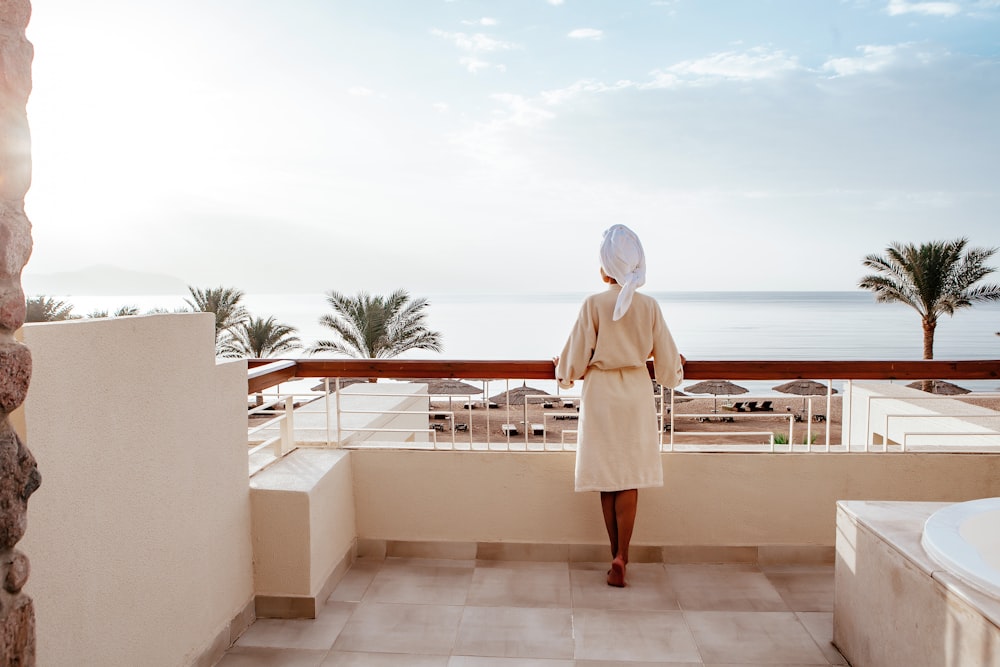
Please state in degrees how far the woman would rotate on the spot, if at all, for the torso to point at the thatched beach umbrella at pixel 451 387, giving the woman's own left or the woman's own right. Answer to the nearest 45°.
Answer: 0° — they already face it

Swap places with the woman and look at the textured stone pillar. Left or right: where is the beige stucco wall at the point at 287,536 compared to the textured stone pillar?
right

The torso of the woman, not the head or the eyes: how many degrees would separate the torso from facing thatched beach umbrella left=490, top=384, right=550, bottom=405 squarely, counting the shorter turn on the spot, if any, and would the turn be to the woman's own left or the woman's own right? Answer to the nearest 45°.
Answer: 0° — they already face it

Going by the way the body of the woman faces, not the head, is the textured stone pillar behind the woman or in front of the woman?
behind

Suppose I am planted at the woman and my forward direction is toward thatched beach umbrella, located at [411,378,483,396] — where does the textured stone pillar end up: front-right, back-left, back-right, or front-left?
back-left

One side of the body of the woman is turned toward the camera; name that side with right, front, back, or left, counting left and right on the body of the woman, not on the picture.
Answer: back

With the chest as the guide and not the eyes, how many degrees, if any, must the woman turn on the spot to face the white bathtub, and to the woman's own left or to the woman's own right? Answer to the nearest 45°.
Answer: approximately 135° to the woman's own right

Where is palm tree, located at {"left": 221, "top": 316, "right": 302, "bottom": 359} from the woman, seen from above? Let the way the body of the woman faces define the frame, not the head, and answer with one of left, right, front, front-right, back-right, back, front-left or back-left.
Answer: front-left

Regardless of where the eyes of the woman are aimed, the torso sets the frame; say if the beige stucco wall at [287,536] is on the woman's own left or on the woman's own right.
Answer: on the woman's own left

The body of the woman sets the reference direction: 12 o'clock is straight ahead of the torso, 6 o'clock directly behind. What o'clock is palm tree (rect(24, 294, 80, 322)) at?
The palm tree is roughly at 10 o'clock from the woman.
